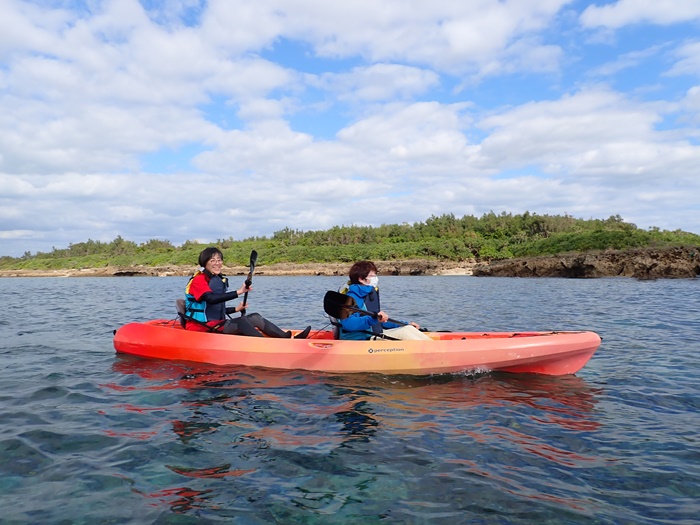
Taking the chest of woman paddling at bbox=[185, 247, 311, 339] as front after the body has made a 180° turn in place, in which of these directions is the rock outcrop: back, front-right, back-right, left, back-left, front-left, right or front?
back-right

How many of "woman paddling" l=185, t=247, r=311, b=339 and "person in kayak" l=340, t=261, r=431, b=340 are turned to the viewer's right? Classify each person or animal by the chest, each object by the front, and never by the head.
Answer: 2

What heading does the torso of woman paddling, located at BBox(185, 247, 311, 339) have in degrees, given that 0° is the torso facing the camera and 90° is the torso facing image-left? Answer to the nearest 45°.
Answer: approximately 270°

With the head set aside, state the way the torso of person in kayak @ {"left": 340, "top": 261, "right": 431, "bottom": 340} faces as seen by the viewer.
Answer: to the viewer's right

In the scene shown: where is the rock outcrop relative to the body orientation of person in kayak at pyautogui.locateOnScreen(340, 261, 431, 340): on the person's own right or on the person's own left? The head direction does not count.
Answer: on the person's own left
